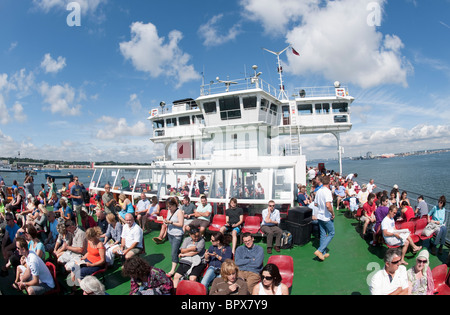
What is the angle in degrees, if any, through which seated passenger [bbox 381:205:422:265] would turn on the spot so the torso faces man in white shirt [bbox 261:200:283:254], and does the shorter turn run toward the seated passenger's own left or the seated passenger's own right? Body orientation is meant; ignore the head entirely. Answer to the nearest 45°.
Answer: approximately 135° to the seated passenger's own right

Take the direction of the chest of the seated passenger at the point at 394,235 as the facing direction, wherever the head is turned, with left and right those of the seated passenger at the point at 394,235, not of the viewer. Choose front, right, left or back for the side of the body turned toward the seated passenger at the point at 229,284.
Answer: right

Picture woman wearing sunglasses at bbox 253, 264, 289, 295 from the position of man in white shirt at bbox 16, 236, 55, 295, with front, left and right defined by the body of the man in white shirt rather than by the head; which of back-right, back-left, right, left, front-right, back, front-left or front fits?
back-left

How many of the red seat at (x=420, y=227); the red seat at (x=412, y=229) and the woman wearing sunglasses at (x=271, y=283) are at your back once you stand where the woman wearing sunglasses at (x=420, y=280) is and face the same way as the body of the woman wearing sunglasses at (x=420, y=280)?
2
